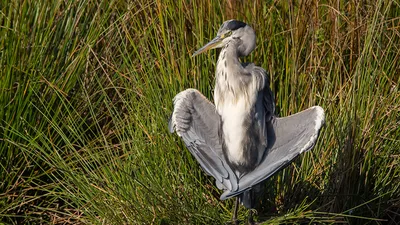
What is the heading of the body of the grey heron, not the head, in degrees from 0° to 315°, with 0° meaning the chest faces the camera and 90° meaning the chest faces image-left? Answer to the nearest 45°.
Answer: approximately 45°
